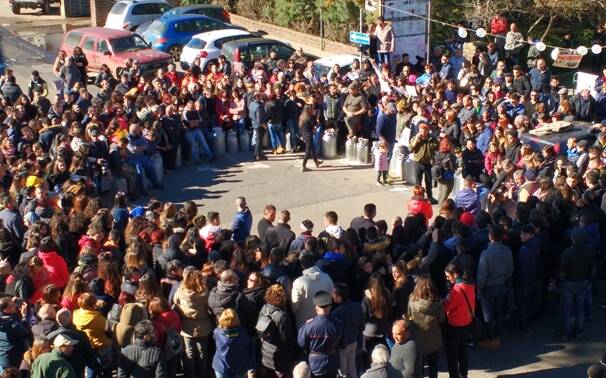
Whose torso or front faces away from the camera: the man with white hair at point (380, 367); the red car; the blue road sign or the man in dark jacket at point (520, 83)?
the man with white hair

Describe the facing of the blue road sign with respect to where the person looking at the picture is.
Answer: facing the viewer

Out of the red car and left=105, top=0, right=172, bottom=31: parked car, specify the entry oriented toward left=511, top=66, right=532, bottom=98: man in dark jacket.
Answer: the red car

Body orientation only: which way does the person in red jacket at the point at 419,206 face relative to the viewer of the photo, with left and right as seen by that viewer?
facing away from the viewer

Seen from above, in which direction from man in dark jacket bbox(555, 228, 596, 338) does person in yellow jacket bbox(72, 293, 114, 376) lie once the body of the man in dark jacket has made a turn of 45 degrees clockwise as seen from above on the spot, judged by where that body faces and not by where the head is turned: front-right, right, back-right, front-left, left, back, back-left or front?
back-left

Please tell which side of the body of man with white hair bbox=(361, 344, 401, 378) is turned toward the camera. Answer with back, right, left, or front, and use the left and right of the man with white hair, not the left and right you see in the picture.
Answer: back
